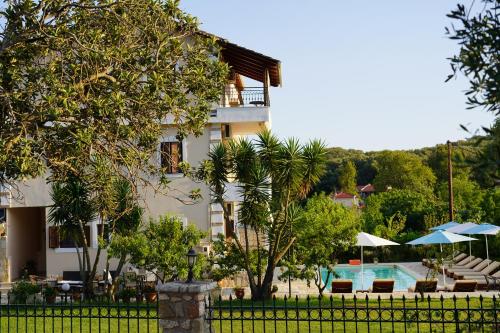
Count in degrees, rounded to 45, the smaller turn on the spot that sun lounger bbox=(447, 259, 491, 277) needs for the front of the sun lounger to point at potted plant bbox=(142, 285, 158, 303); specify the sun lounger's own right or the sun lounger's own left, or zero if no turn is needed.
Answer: approximately 45° to the sun lounger's own left

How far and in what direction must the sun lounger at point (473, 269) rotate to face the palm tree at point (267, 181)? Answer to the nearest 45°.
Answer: approximately 45° to its left

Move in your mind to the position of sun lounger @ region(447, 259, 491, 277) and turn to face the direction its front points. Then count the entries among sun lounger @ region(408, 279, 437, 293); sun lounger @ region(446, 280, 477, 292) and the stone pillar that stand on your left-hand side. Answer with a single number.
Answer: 3

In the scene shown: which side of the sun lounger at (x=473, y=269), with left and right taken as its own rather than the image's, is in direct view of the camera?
left

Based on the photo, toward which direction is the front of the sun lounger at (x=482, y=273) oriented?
to the viewer's left

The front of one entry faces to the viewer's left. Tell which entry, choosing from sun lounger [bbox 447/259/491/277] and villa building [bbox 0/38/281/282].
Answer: the sun lounger

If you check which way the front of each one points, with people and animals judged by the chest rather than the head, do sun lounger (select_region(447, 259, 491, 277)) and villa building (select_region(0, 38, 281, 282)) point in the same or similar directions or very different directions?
very different directions

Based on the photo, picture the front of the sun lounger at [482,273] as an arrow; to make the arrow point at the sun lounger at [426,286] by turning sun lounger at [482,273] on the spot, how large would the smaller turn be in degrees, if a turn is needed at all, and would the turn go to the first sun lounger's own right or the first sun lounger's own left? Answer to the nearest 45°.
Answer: approximately 90° to the first sun lounger's own left
